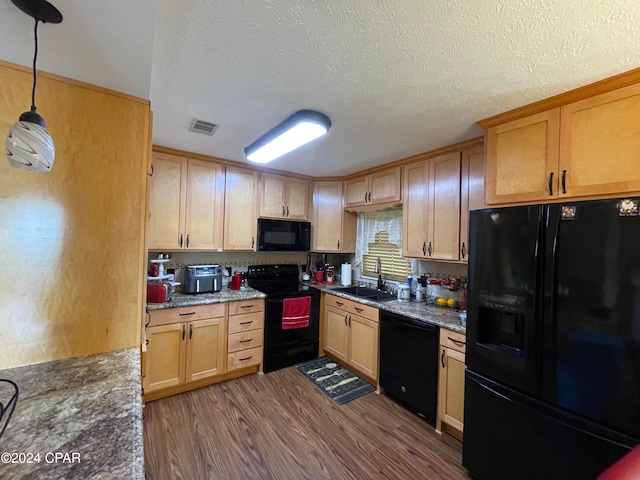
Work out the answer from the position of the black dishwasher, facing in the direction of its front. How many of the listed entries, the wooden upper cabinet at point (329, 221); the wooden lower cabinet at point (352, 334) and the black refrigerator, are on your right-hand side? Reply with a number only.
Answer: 2

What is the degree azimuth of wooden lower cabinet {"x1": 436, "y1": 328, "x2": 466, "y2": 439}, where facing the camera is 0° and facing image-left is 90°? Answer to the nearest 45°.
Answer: approximately 45°

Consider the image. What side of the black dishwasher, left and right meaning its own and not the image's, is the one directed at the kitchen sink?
right

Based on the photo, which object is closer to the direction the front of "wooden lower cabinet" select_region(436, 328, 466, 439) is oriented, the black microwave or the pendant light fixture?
the pendant light fixture

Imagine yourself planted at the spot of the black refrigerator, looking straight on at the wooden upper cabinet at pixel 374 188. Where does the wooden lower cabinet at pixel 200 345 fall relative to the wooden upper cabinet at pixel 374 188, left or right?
left

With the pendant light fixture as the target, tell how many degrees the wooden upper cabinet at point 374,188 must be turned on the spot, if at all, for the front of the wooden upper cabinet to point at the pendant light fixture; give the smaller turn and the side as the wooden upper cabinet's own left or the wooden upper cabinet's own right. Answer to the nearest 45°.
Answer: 0° — it already faces it

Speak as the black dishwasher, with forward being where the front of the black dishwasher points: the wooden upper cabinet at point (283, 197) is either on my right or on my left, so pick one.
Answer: on my right

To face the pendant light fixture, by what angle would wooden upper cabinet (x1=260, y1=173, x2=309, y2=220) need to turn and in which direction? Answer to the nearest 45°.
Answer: approximately 45° to its right
